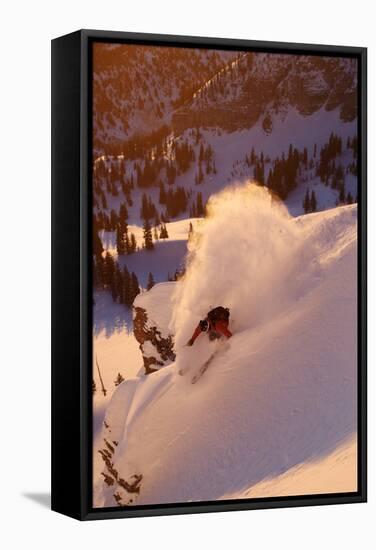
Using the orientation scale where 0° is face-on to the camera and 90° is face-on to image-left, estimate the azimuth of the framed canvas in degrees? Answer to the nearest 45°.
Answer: approximately 315°
